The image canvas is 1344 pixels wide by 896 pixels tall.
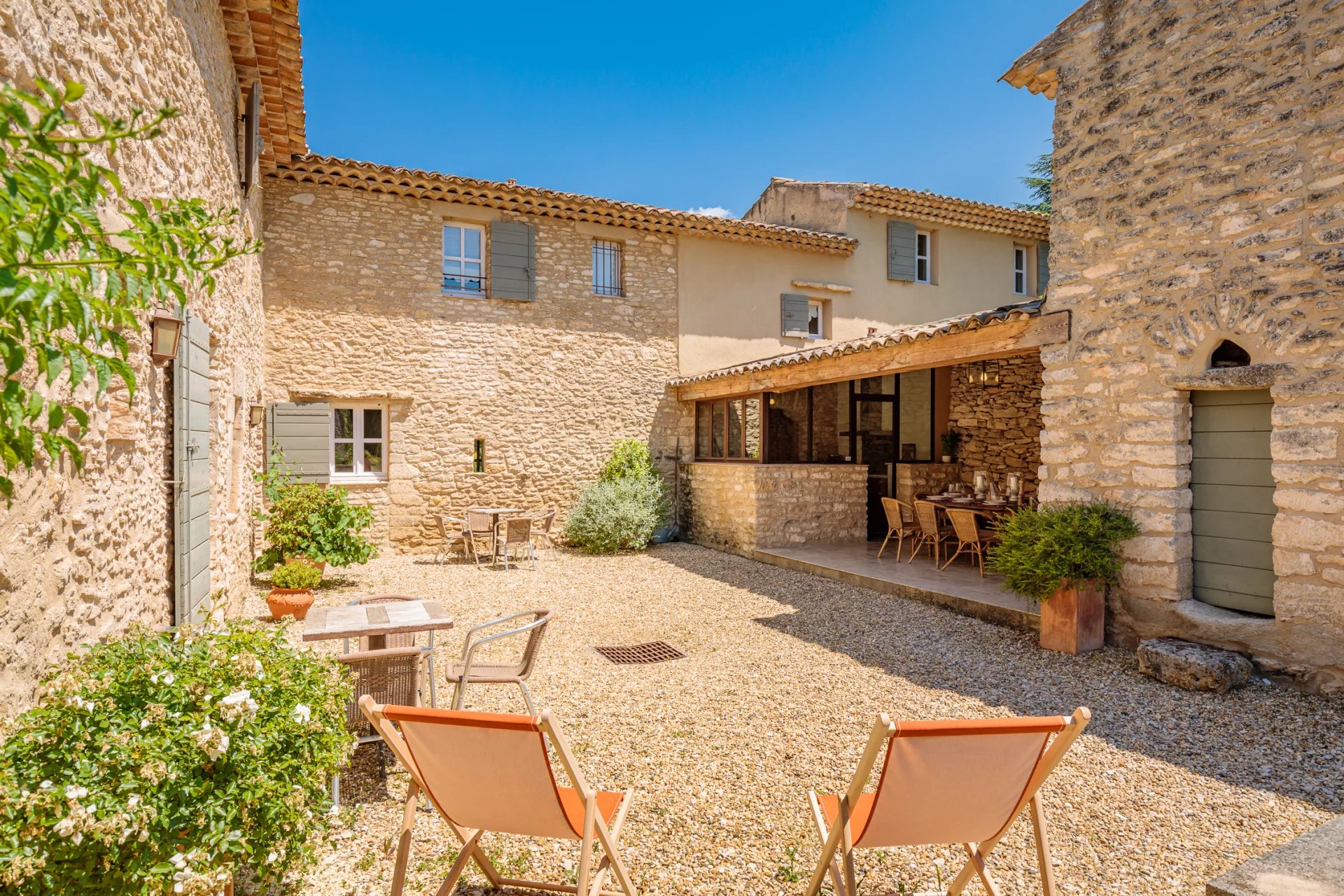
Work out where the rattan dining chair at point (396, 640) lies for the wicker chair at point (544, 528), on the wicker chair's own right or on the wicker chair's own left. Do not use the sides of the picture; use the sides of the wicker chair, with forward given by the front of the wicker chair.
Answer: on the wicker chair's own left

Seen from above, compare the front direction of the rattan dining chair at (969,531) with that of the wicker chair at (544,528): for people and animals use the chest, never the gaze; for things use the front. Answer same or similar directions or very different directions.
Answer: very different directions

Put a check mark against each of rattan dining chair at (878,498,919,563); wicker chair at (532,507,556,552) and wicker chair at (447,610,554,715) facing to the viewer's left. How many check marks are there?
2

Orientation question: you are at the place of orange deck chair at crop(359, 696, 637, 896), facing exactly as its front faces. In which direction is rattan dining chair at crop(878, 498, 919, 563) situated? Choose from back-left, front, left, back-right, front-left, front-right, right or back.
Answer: front

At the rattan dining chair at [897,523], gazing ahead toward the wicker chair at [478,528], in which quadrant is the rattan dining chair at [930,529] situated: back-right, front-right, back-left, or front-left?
back-left

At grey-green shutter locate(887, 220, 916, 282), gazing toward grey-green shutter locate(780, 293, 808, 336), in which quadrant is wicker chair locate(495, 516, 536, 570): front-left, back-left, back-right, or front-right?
front-left

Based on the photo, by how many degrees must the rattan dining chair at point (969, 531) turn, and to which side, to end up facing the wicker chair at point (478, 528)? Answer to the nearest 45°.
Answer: approximately 135° to its left

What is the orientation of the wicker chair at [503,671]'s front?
to the viewer's left

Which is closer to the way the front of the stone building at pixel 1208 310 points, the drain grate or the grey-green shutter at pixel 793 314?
the drain grate

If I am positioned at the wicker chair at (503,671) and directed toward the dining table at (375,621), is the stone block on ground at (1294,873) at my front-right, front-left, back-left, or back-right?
back-left

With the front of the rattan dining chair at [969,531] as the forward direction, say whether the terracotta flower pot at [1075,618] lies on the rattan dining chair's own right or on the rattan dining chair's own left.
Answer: on the rattan dining chair's own right

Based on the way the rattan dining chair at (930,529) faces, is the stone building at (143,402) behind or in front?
behind

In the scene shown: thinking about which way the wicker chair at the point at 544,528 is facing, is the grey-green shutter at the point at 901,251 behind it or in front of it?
behind

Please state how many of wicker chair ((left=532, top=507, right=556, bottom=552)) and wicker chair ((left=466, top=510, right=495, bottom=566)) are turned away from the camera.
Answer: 1

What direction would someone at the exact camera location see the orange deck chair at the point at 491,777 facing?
facing away from the viewer and to the right of the viewer

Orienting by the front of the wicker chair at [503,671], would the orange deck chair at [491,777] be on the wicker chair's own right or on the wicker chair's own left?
on the wicker chair's own left
